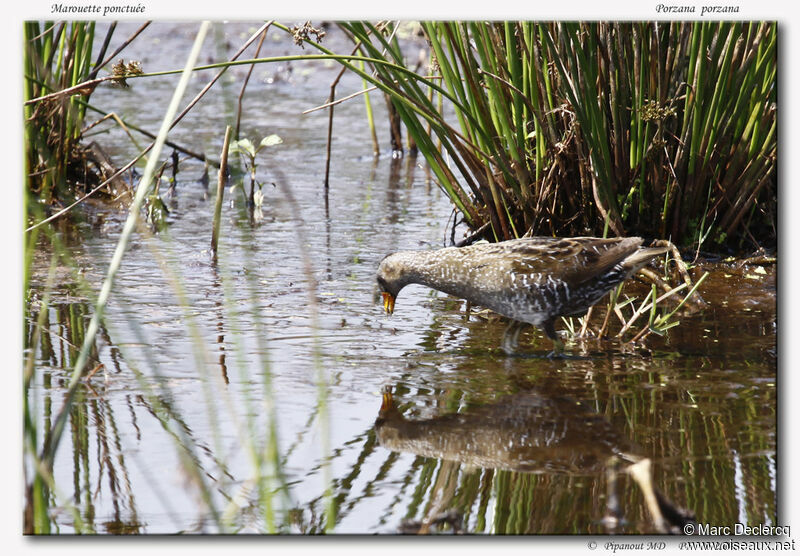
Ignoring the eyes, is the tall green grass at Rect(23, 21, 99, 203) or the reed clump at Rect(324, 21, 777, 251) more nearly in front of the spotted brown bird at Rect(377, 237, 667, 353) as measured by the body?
the tall green grass

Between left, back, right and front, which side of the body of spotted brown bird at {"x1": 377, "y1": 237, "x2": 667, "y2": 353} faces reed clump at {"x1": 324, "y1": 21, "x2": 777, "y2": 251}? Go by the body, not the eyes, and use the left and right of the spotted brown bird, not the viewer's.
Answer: right

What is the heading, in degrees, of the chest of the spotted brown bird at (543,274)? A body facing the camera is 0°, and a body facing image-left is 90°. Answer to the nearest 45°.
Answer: approximately 90°

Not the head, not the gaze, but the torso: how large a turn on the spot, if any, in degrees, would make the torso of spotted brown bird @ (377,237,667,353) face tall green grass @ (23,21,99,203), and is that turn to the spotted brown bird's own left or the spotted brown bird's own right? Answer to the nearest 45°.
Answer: approximately 45° to the spotted brown bird's own right
